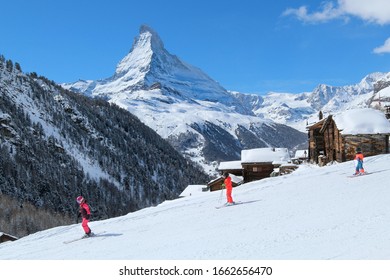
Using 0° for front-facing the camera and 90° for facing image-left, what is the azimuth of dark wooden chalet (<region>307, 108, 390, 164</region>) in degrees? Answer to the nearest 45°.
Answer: approximately 45°
